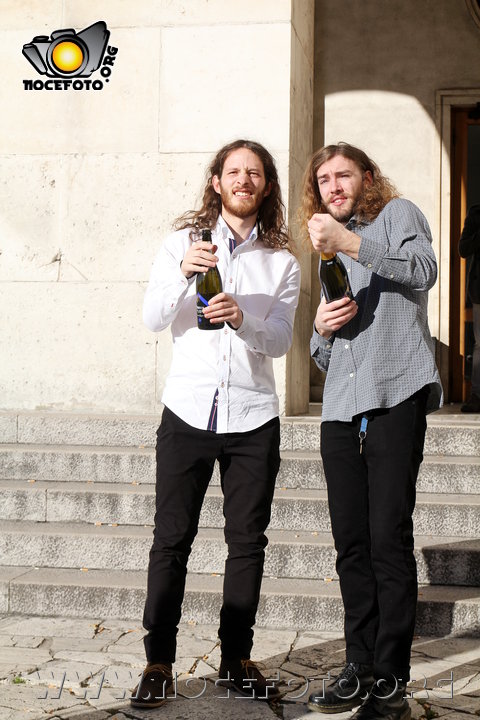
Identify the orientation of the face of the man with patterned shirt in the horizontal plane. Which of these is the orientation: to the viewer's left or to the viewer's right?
to the viewer's left

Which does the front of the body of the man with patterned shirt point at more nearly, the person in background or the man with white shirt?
the man with white shirt

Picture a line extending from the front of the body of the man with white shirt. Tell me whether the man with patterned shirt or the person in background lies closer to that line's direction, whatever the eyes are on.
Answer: the man with patterned shirt

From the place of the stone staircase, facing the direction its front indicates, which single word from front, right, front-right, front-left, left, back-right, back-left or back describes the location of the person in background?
back-left

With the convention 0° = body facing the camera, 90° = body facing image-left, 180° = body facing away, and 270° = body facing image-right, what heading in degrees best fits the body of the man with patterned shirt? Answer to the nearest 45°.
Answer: approximately 45°

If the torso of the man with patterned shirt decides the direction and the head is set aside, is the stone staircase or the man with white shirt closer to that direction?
the man with white shirt

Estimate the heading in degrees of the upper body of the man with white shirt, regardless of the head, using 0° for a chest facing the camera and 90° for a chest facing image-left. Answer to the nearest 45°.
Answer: approximately 0°

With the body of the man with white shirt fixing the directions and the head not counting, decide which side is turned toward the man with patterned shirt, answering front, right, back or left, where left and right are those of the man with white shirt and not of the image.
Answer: left

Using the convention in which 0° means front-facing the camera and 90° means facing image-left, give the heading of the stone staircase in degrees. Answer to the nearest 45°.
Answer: approximately 0°

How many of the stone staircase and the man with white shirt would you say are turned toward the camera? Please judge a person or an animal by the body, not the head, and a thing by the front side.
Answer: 2
